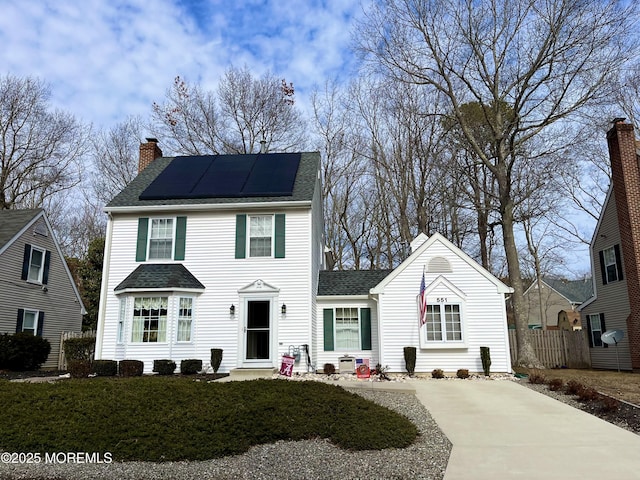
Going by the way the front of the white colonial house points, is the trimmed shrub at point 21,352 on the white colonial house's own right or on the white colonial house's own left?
on the white colonial house's own right

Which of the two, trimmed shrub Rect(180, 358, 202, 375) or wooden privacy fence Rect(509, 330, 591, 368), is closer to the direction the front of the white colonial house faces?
the trimmed shrub

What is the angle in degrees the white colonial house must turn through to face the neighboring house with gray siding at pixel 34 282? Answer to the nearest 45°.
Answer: approximately 135° to its right

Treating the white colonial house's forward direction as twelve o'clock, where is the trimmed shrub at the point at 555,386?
The trimmed shrub is roughly at 10 o'clock from the white colonial house.

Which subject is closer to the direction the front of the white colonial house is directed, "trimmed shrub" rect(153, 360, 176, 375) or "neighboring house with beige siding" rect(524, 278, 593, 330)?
the trimmed shrub

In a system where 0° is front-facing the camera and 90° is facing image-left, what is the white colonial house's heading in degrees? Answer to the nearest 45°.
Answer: approximately 0°

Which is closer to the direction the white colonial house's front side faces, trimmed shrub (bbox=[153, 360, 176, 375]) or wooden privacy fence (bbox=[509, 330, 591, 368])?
the trimmed shrub

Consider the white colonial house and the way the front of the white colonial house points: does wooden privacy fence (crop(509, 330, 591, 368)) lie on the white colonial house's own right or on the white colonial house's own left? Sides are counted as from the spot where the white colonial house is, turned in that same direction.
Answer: on the white colonial house's own left

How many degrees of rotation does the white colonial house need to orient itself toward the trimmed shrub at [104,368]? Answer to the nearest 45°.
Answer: approximately 90° to its right

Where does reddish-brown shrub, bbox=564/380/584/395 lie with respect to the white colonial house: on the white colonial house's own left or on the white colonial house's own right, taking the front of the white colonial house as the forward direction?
on the white colonial house's own left

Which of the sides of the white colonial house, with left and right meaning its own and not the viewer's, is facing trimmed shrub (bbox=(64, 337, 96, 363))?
right

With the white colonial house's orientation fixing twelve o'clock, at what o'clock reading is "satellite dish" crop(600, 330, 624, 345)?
The satellite dish is roughly at 9 o'clock from the white colonial house.
